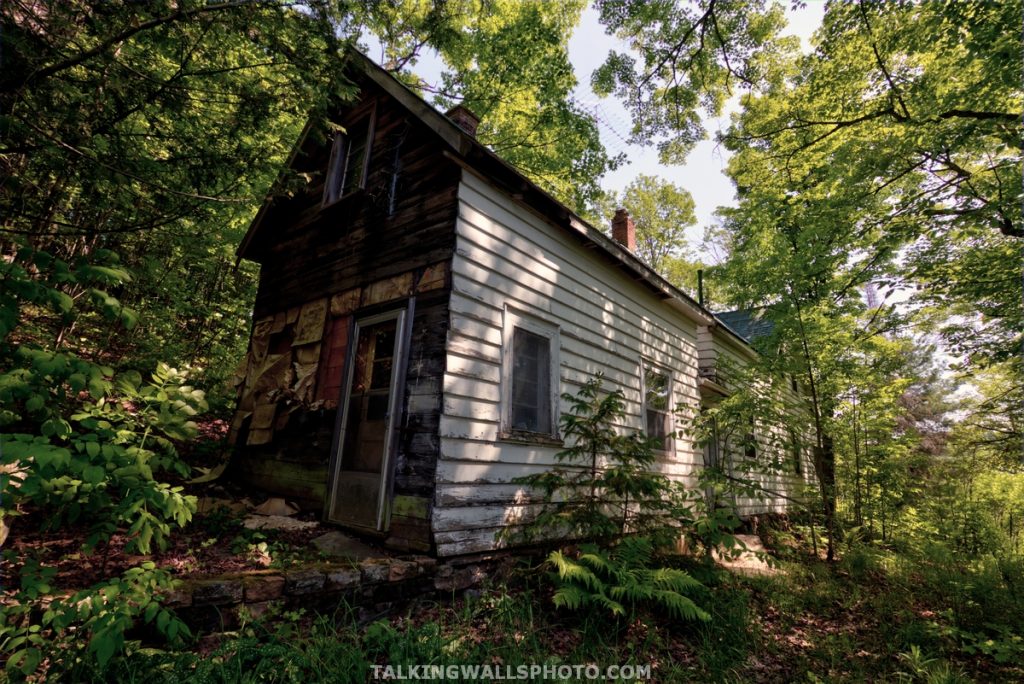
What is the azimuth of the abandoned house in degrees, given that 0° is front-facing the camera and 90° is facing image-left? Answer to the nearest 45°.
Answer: approximately 45°
